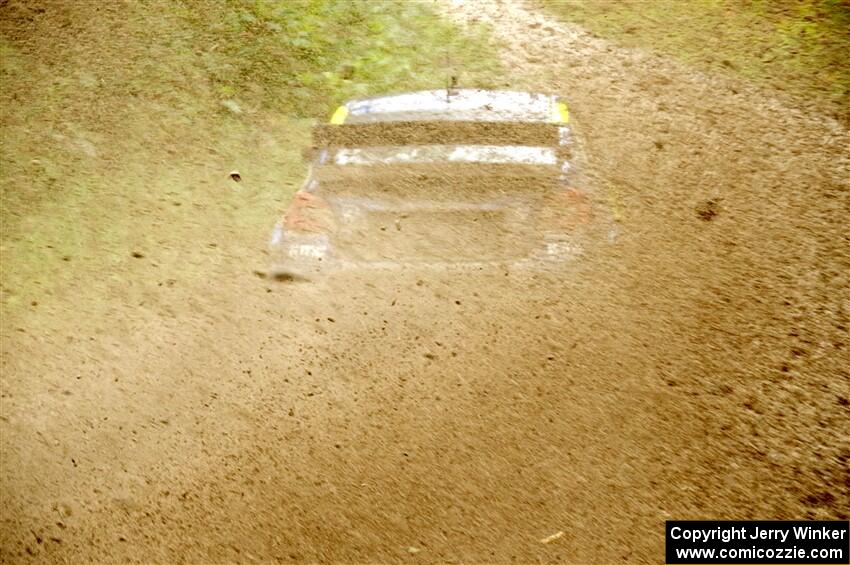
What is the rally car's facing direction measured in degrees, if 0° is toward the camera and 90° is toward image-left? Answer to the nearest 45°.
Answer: approximately 180°

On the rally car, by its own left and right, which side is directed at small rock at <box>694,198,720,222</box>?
right
